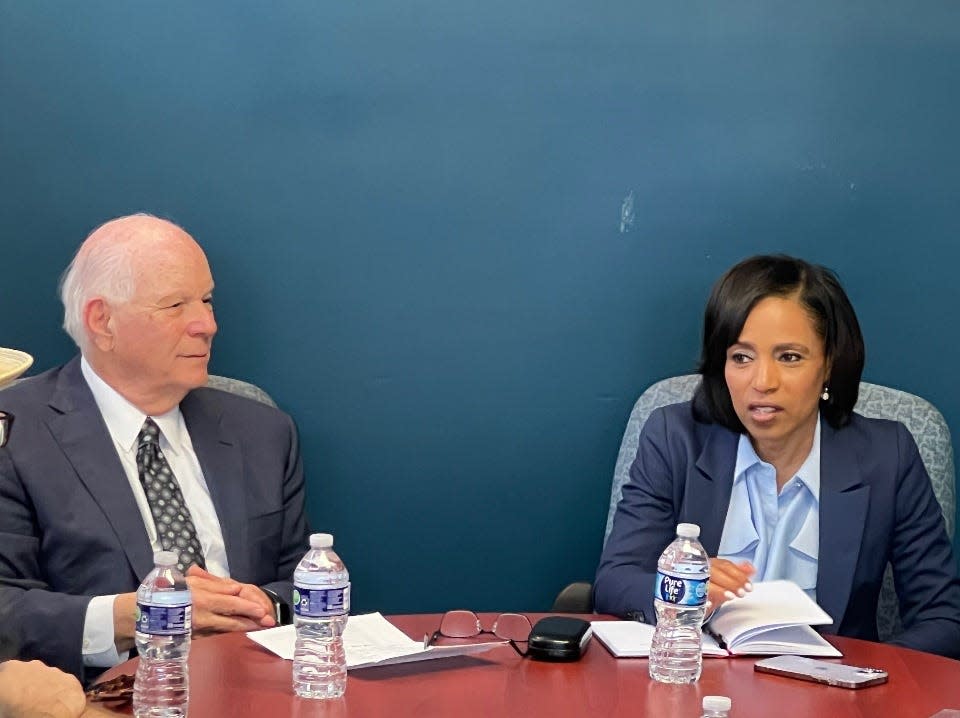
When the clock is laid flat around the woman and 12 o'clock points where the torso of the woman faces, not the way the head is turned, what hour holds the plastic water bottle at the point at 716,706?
The plastic water bottle is roughly at 12 o'clock from the woman.

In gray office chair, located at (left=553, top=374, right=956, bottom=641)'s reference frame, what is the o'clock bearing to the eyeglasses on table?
The eyeglasses on table is roughly at 1 o'clock from the gray office chair.

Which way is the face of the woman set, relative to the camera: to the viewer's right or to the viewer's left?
to the viewer's left

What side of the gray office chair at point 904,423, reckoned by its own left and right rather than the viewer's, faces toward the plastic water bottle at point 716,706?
front

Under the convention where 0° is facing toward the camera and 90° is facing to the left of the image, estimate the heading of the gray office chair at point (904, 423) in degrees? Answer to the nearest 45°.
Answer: approximately 0°

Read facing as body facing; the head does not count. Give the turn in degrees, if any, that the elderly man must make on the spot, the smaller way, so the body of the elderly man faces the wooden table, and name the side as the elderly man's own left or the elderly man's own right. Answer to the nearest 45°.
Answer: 0° — they already face it
